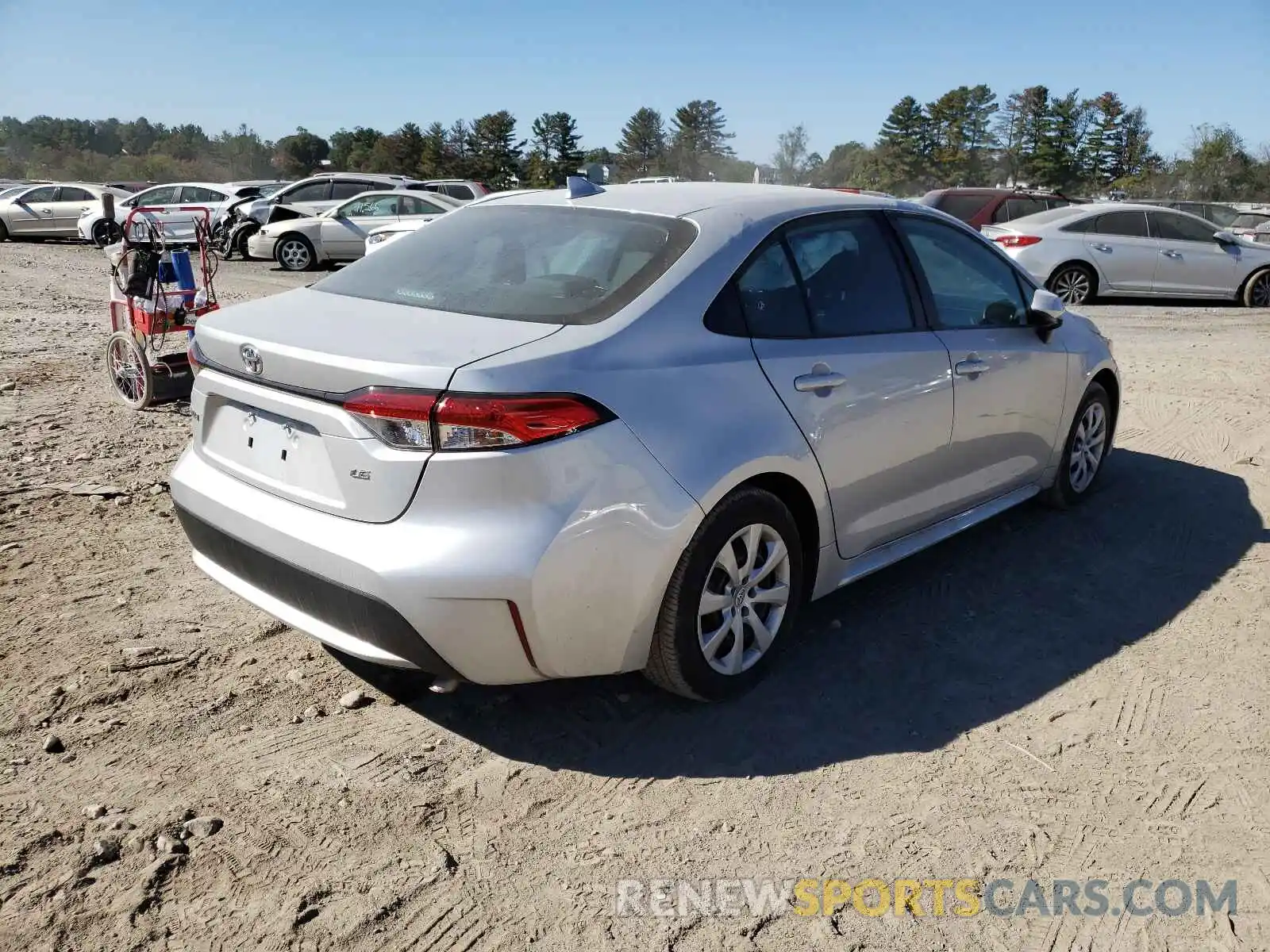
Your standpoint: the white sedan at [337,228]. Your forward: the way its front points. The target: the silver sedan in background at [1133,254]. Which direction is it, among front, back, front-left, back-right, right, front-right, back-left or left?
back-left

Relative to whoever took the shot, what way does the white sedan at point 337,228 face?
facing to the left of the viewer

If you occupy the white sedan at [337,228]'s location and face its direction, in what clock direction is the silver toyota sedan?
The silver toyota sedan is roughly at 9 o'clock from the white sedan.

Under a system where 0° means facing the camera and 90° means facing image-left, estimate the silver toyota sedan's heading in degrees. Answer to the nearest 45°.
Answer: approximately 225°

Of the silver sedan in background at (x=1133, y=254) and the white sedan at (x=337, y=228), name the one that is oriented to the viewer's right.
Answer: the silver sedan in background

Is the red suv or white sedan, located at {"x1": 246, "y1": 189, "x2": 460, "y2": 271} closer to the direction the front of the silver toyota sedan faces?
the red suv

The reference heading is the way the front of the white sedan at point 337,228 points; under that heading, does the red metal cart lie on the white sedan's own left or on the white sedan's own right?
on the white sedan's own left

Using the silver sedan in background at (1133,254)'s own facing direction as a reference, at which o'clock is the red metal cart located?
The red metal cart is roughly at 4 o'clock from the silver sedan in background.

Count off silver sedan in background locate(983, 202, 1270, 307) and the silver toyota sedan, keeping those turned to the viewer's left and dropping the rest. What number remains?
0

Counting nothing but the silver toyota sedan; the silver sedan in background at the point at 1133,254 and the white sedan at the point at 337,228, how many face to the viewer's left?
1

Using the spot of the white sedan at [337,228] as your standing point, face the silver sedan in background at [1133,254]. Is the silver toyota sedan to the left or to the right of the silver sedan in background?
right

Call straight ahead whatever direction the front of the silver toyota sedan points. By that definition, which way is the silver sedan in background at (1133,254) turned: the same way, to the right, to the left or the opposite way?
to the right

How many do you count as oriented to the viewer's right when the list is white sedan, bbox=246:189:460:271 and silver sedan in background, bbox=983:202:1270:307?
1

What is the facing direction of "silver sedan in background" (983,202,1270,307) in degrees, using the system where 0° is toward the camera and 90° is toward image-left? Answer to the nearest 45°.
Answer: approximately 270°
